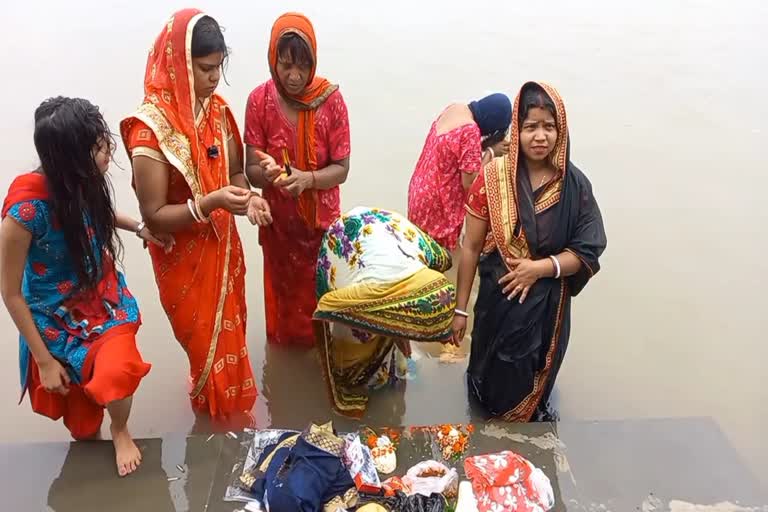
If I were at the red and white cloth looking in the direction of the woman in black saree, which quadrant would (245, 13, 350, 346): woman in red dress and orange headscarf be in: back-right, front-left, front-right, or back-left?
front-left

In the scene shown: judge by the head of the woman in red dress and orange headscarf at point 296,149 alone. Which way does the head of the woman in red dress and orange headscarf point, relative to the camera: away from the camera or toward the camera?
toward the camera

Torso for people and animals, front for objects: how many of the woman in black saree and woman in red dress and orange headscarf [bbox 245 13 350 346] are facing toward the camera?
2

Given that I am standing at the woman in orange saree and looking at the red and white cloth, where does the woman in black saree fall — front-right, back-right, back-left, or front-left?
front-left

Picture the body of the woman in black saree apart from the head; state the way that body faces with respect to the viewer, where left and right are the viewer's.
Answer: facing the viewer

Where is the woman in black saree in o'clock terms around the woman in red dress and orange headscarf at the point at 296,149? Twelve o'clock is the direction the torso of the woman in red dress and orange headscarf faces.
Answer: The woman in black saree is roughly at 10 o'clock from the woman in red dress and orange headscarf.

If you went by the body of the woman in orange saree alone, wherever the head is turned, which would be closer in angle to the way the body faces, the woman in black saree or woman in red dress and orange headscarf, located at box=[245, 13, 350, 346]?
the woman in black saree

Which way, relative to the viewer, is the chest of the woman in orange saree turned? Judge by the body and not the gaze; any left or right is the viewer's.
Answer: facing the viewer and to the right of the viewer

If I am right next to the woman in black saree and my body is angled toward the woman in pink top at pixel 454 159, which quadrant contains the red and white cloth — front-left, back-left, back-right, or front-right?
back-left

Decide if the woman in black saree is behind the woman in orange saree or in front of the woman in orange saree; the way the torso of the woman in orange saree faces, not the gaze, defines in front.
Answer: in front

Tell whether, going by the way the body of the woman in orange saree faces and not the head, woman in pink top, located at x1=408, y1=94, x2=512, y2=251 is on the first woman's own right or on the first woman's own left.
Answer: on the first woman's own left

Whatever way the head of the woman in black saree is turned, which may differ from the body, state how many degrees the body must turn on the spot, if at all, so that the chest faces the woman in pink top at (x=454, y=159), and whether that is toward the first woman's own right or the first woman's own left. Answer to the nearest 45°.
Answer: approximately 180°

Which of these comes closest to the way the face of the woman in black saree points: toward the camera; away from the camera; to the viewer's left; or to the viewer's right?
toward the camera

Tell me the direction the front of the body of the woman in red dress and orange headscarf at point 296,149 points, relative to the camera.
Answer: toward the camera
